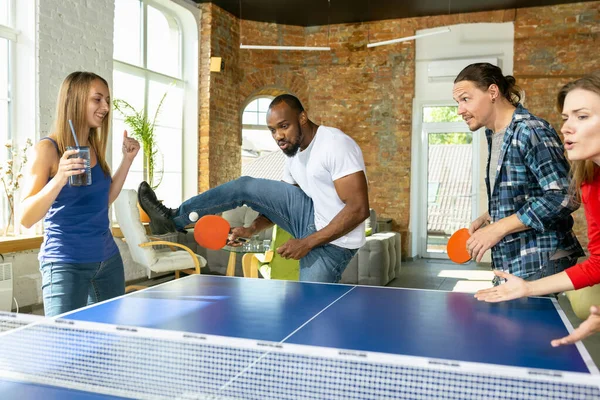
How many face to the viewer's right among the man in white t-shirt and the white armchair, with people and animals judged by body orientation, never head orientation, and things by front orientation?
1

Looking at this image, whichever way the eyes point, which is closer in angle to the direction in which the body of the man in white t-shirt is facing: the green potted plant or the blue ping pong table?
the blue ping pong table

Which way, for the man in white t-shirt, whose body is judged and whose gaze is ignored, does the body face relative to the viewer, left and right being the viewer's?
facing the viewer and to the left of the viewer

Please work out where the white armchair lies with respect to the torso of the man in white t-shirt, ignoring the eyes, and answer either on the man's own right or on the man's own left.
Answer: on the man's own right

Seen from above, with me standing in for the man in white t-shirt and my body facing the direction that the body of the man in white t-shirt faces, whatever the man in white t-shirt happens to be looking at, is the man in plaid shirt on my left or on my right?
on my left

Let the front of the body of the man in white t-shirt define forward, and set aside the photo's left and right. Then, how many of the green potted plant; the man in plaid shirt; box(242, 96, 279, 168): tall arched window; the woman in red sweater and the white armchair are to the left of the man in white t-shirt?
2

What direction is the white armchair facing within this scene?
to the viewer's right

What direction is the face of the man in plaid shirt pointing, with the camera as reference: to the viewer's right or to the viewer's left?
to the viewer's left

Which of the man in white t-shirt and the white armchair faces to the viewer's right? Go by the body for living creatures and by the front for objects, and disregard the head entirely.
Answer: the white armchair

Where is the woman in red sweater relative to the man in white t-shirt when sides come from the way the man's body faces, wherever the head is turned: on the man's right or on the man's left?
on the man's left

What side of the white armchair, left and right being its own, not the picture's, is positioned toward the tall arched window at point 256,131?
left

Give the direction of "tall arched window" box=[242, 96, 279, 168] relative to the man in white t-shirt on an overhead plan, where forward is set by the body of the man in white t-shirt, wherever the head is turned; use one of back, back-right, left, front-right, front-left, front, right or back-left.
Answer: back-right

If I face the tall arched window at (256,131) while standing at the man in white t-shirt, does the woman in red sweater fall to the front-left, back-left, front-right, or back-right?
back-right
